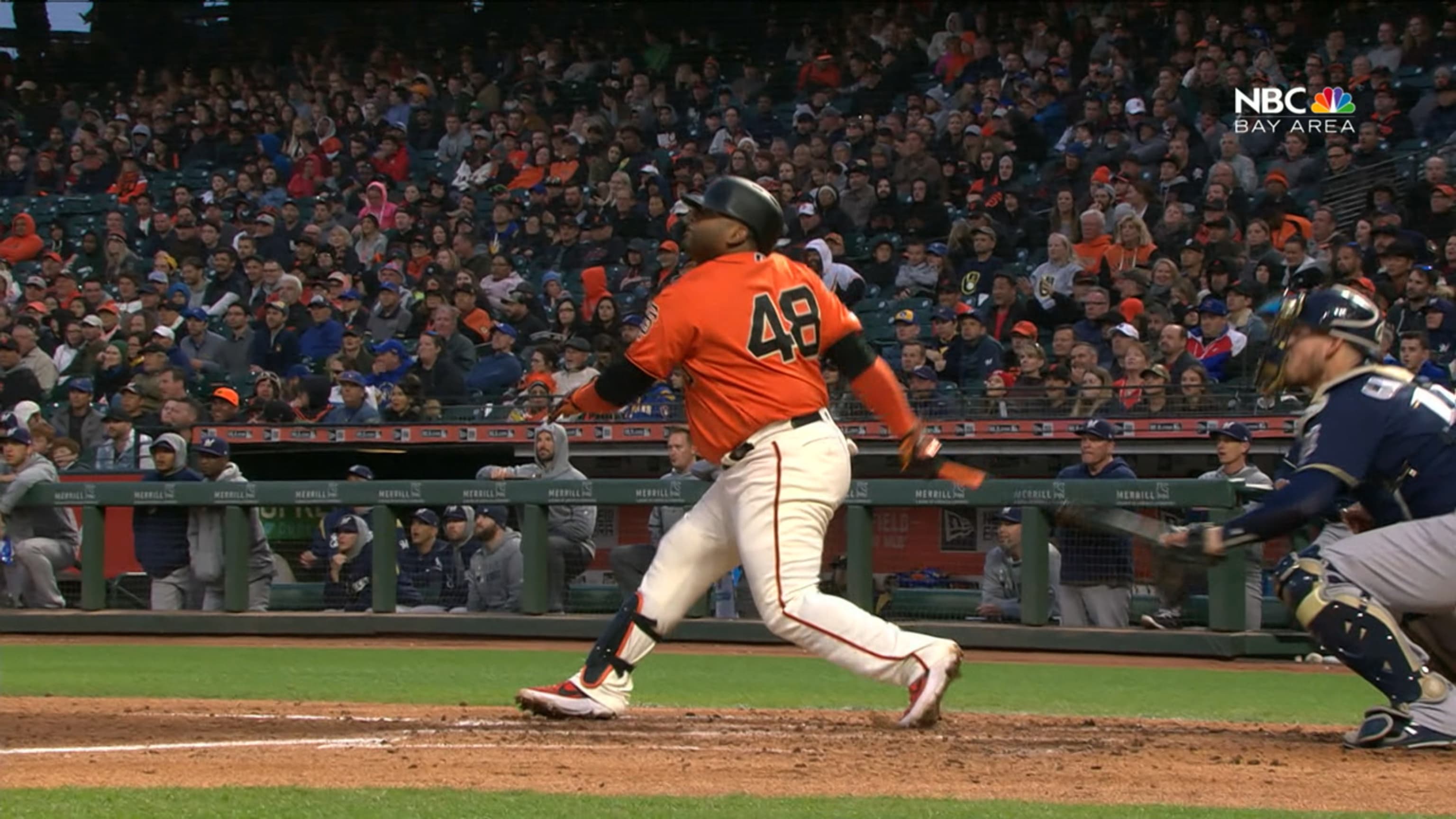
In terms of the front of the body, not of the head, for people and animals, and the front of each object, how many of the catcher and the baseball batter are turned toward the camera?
0

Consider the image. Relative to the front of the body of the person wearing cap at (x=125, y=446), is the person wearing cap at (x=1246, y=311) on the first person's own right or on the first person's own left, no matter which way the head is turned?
on the first person's own left

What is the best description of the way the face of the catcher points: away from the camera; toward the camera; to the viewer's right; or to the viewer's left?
to the viewer's left

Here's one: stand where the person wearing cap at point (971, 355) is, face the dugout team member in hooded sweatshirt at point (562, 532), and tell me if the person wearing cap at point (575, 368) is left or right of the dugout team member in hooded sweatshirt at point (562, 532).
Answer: right

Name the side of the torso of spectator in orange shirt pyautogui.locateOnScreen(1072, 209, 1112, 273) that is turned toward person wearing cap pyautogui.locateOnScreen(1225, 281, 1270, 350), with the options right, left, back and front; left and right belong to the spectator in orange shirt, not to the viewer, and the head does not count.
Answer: left

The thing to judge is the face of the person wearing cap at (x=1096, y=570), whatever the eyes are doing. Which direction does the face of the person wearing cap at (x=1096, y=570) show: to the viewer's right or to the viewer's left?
to the viewer's left

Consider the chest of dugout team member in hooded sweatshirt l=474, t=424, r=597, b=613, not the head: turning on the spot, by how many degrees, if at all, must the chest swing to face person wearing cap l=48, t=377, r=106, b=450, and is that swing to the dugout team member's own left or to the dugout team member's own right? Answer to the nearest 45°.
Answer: approximately 90° to the dugout team member's own right

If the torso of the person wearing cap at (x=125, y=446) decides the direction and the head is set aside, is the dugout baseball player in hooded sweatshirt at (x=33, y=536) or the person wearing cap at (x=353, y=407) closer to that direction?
the dugout baseball player in hooded sweatshirt

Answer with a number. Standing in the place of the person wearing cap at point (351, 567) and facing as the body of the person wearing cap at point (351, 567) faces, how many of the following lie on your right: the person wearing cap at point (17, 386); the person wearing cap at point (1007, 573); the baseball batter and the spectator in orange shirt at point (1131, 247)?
1

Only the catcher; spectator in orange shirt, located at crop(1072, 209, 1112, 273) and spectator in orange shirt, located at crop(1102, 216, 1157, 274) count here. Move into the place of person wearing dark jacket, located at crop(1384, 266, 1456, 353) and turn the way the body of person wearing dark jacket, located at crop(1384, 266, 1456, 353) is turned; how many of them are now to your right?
2

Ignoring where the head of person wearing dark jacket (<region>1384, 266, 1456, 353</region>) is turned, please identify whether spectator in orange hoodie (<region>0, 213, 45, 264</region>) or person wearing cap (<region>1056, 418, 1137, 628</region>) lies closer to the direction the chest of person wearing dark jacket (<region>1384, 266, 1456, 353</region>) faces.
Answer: the person wearing cap

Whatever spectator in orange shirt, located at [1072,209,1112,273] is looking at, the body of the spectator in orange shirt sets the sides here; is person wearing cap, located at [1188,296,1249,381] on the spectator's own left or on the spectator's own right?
on the spectator's own left
